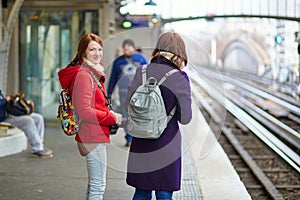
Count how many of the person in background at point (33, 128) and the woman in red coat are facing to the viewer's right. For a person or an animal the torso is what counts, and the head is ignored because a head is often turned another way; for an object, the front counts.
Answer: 2

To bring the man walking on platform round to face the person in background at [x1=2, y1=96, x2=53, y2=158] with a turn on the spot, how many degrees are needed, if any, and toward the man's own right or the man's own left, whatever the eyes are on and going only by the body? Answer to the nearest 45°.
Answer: approximately 45° to the man's own right

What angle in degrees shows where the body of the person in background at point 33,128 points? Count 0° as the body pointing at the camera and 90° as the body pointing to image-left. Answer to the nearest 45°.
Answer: approximately 270°

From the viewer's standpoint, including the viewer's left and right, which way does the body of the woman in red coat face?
facing to the right of the viewer

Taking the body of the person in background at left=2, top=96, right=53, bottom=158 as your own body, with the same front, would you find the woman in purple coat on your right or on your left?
on your right

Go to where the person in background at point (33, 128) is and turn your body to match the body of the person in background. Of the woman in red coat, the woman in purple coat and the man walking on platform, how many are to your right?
2

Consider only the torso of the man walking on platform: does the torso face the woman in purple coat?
yes

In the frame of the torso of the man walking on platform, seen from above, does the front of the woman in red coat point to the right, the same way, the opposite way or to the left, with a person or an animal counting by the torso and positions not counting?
to the left

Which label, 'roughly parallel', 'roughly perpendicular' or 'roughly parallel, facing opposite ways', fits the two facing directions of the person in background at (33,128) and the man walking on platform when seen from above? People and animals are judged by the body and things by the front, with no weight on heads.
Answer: roughly perpendicular

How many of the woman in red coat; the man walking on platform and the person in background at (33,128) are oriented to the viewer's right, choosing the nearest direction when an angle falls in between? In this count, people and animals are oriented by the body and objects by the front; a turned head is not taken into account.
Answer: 2
